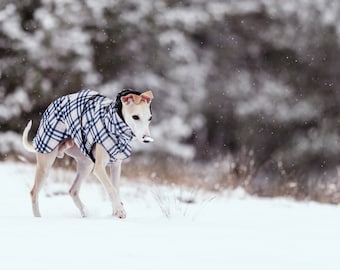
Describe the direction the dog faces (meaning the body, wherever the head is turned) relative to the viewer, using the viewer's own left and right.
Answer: facing the viewer and to the right of the viewer
